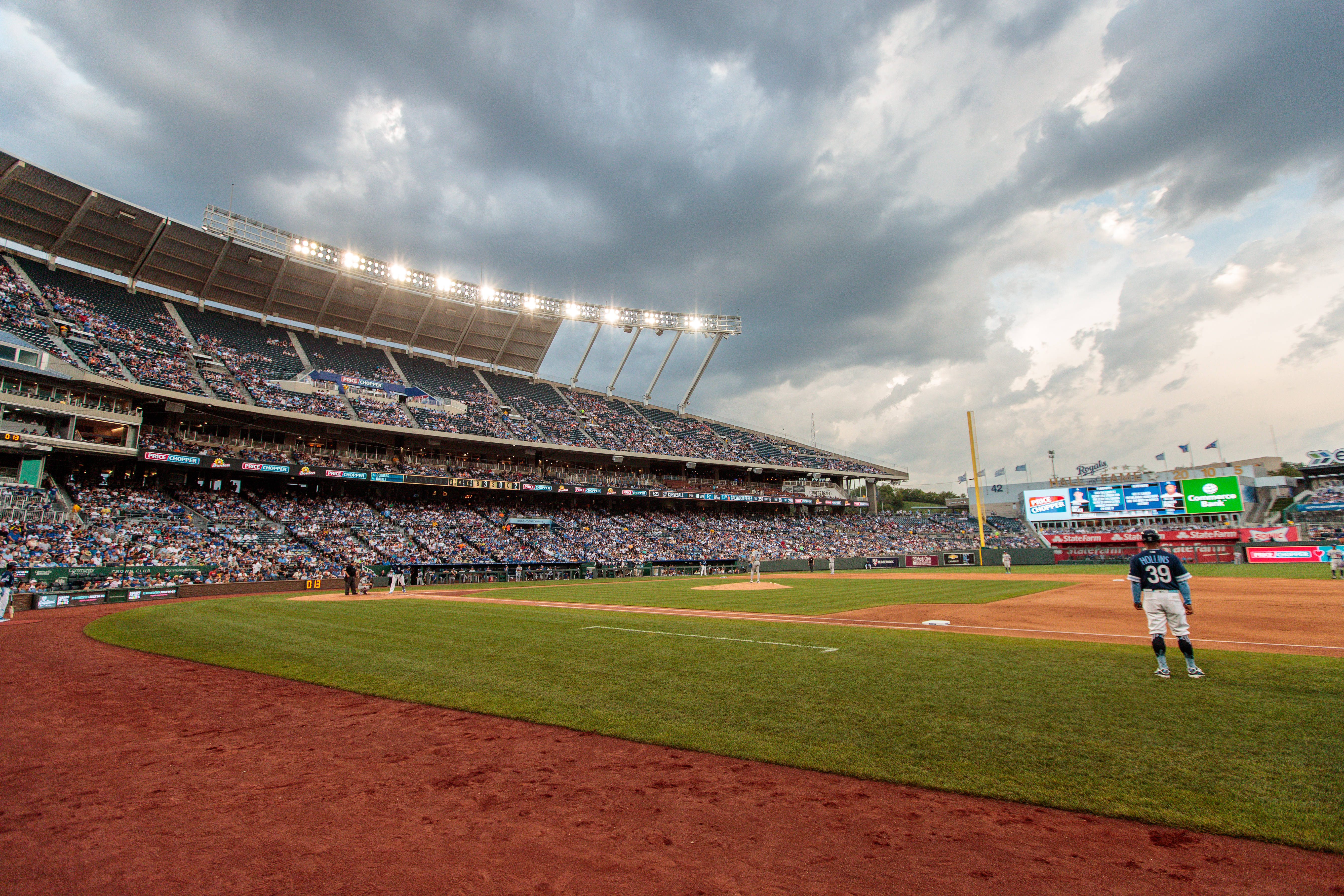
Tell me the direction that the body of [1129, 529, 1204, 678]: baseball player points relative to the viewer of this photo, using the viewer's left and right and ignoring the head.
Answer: facing away from the viewer

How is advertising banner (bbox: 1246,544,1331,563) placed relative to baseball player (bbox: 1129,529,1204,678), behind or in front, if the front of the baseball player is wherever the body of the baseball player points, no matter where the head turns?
in front

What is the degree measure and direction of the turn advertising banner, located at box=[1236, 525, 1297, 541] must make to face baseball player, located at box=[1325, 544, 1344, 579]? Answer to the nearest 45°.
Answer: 0° — it already faces them

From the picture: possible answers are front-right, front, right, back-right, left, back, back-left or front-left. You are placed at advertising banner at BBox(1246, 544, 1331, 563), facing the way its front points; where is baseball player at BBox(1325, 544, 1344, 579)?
front

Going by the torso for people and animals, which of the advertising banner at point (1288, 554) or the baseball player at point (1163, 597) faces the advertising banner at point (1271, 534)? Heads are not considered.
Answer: the baseball player

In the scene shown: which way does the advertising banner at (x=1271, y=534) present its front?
toward the camera

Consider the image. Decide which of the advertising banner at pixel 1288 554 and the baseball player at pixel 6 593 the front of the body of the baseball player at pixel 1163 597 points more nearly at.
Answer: the advertising banner

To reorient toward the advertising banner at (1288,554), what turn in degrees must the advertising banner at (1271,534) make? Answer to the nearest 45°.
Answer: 0° — it already faces it

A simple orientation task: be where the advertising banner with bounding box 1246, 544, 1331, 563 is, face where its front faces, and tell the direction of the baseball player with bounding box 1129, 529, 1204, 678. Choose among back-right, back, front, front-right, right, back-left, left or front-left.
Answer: front

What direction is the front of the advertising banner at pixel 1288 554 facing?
toward the camera

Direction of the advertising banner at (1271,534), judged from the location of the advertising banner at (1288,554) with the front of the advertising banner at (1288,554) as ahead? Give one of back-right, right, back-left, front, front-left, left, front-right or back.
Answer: back

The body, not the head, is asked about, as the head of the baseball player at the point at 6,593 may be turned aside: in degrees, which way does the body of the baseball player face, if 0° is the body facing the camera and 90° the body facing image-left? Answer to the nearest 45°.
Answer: approximately 270°
